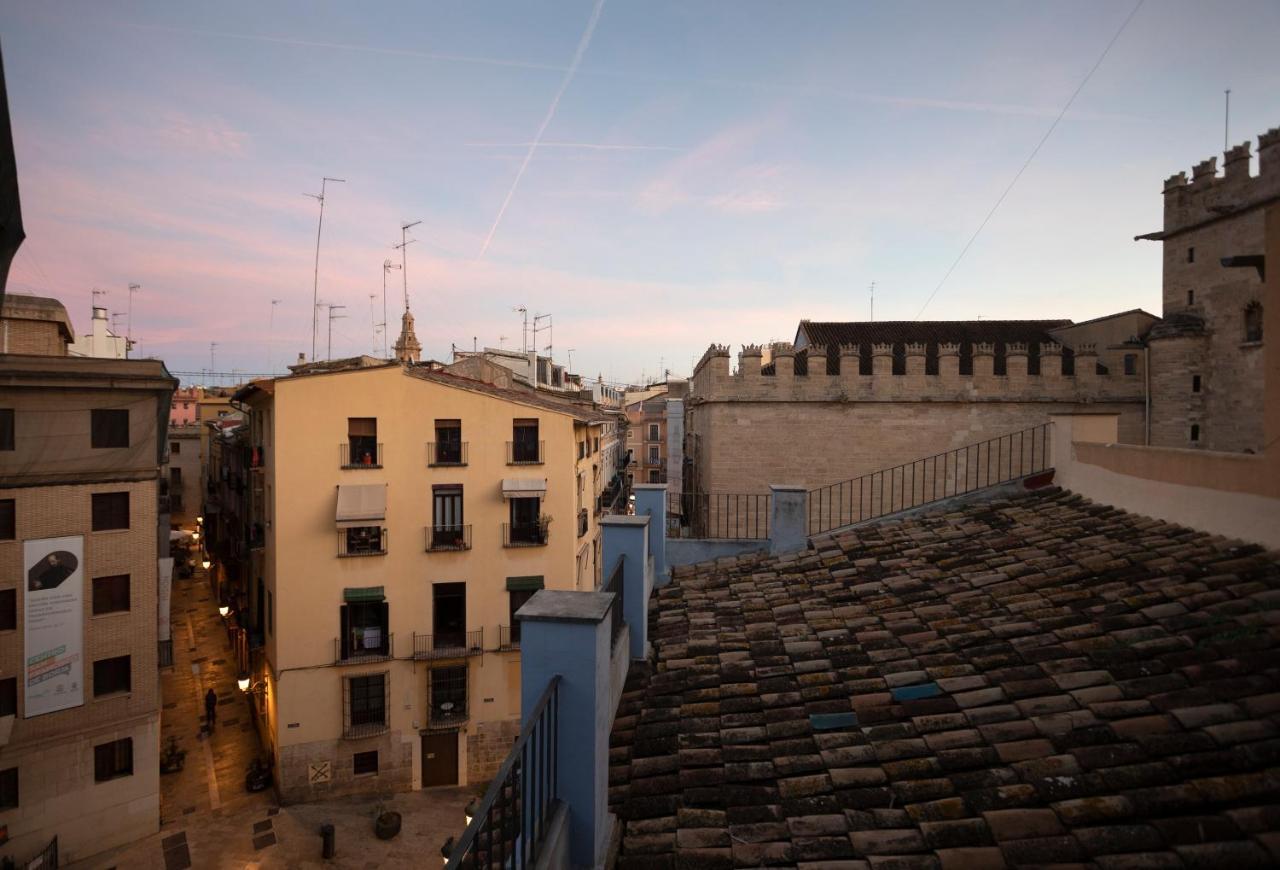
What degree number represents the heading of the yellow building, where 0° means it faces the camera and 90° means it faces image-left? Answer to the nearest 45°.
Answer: approximately 0°

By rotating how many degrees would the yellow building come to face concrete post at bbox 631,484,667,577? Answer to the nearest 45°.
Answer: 0° — it already faces it

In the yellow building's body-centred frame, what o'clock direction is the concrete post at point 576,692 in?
The concrete post is roughly at 12 o'clock from the yellow building.

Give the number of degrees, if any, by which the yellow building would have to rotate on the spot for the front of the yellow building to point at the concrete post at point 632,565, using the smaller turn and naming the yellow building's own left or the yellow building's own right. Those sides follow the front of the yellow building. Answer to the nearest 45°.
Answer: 0° — it already faces it

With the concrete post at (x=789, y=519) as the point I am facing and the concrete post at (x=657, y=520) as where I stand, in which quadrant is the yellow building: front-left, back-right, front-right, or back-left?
back-left

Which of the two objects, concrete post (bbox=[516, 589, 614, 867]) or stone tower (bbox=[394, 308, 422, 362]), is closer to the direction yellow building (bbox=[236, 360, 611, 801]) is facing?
the concrete post

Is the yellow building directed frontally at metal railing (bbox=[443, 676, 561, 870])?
yes

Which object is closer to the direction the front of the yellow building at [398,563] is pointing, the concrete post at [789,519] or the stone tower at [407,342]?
the concrete post
